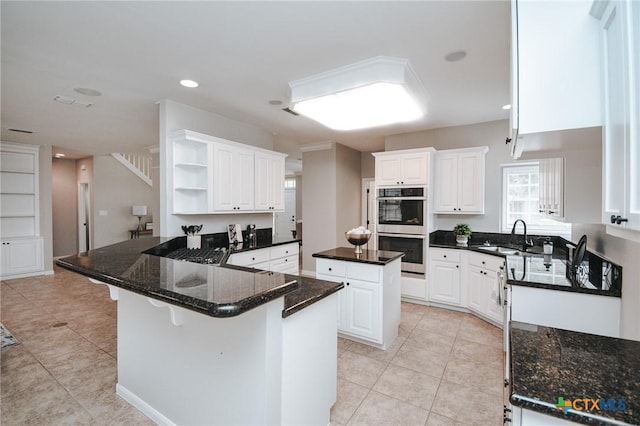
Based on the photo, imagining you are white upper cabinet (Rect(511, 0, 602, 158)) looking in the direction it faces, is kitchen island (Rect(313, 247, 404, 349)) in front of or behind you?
in front

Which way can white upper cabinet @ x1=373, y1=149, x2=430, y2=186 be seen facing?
toward the camera

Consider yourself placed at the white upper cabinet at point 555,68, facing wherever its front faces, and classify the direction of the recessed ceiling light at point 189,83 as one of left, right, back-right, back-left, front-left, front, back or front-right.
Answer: front

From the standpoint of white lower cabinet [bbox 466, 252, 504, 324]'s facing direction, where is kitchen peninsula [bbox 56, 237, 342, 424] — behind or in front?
in front

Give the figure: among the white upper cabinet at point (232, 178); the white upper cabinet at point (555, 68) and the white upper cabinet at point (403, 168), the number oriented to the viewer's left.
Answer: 1

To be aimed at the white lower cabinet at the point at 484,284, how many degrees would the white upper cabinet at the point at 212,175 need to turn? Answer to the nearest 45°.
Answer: approximately 45° to its left

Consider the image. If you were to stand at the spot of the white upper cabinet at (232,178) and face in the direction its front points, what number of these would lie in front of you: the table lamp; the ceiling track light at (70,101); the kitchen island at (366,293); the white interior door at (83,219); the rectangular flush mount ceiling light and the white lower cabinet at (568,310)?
3

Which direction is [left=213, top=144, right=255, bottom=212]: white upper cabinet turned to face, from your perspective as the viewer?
facing the viewer and to the right of the viewer

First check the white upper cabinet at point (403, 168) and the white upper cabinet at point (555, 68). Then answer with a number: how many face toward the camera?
1

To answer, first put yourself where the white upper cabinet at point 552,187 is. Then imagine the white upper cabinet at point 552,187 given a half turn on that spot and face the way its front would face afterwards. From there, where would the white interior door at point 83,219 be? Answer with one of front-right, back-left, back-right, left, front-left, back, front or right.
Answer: back-left

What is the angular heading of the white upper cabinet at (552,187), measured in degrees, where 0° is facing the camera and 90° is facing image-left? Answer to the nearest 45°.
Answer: approximately 45°

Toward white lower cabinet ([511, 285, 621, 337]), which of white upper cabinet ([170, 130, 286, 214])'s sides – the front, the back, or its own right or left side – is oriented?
front

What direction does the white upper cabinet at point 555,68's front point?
to the viewer's left

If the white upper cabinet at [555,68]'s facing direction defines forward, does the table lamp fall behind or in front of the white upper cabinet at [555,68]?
in front

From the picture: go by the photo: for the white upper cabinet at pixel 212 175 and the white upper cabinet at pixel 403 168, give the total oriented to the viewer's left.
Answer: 0

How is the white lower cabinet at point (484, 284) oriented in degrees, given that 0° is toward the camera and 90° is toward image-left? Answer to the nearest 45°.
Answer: approximately 45°
